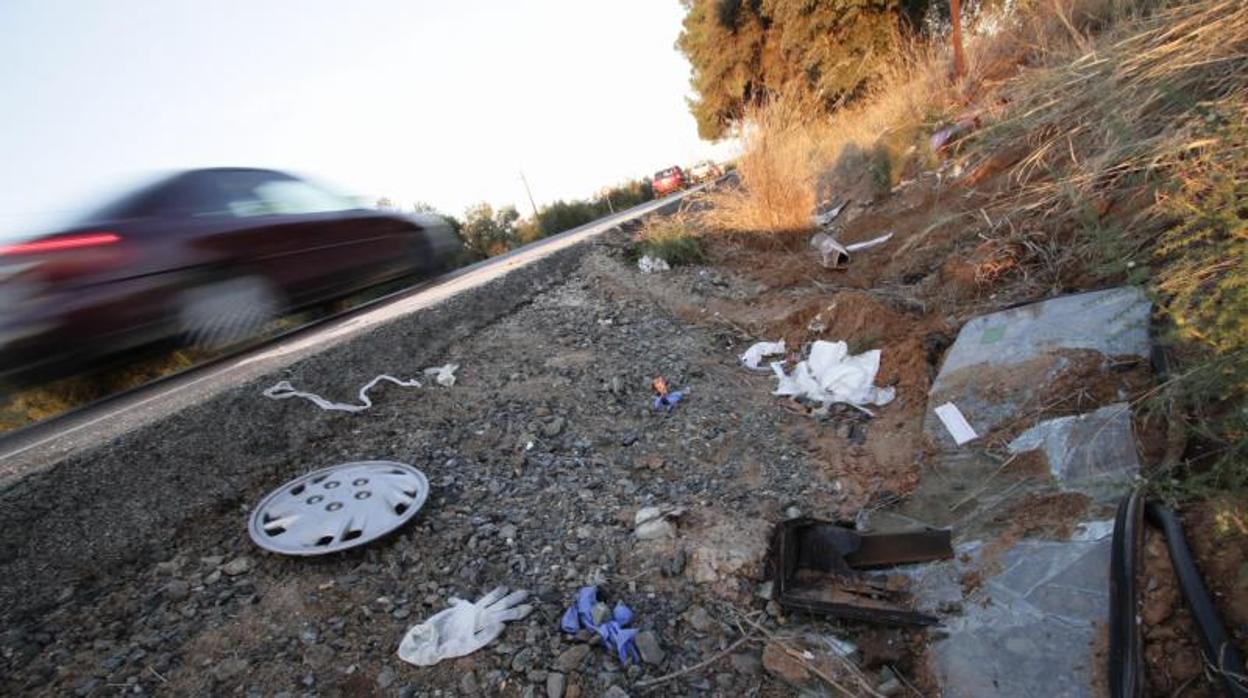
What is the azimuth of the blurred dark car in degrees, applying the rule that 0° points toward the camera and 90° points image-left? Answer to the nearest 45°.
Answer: approximately 225°

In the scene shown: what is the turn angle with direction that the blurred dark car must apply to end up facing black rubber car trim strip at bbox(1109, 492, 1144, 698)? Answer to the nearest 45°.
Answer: approximately 90° to its right

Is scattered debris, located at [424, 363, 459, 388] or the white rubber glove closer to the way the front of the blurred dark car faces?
the scattered debris

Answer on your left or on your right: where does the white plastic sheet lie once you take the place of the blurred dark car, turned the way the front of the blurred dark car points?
on your right

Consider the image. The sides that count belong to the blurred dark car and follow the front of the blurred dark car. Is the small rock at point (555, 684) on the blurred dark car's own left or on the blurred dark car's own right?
on the blurred dark car's own right

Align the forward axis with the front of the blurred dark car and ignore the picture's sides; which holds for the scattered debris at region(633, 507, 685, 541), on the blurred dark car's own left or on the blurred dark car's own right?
on the blurred dark car's own right

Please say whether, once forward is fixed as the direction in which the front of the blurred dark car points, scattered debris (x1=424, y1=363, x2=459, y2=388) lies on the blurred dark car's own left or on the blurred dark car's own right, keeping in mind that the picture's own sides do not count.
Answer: on the blurred dark car's own right

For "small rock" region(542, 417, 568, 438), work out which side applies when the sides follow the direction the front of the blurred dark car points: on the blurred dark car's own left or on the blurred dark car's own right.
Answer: on the blurred dark car's own right

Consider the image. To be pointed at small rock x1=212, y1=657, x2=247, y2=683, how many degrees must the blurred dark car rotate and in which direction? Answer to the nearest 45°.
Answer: approximately 135° to its right

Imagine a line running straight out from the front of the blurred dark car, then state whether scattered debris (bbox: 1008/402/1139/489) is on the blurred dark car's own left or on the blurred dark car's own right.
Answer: on the blurred dark car's own right

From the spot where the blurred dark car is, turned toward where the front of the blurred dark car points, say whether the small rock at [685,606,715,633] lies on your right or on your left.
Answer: on your right

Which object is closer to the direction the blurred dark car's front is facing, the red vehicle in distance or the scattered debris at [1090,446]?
the red vehicle in distance

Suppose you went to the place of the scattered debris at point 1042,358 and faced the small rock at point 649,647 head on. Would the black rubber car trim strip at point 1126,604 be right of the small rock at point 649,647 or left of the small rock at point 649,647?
left
